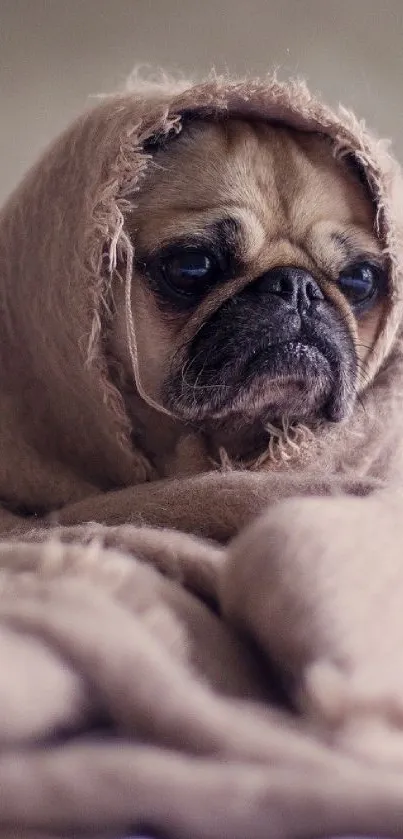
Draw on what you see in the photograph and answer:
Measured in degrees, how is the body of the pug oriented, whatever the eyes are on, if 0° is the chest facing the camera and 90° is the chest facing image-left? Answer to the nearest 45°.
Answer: approximately 315°
